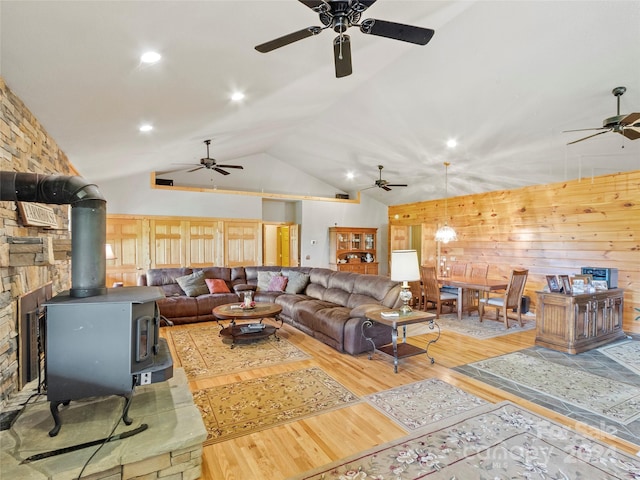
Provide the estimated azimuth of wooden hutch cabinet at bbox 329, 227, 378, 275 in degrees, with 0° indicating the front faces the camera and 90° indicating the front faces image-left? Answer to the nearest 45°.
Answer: approximately 0°

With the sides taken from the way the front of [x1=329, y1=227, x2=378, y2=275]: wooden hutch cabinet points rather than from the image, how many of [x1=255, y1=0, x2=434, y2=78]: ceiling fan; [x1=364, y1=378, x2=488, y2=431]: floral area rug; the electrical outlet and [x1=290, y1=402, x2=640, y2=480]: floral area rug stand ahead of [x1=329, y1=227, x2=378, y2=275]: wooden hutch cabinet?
4

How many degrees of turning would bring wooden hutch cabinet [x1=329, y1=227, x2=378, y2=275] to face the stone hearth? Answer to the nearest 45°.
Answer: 0° — it already faces it

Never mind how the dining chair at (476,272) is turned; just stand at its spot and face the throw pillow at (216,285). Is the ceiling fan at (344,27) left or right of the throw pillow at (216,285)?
left

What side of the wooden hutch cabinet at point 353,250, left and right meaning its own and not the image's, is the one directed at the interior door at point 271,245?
right

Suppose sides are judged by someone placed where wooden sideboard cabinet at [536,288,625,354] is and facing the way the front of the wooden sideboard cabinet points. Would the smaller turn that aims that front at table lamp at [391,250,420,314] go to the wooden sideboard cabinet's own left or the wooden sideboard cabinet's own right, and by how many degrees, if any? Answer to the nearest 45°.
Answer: approximately 90° to the wooden sideboard cabinet's own right

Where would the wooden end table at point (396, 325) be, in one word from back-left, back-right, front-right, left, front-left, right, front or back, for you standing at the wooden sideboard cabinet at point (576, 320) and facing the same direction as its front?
right

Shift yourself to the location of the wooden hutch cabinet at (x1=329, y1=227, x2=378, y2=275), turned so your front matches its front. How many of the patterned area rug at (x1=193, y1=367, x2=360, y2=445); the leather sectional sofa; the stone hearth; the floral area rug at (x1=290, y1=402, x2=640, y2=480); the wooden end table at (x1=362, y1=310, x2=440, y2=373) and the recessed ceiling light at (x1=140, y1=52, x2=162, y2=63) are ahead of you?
6

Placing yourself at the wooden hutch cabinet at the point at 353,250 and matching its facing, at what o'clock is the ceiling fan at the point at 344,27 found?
The ceiling fan is roughly at 12 o'clock from the wooden hutch cabinet.

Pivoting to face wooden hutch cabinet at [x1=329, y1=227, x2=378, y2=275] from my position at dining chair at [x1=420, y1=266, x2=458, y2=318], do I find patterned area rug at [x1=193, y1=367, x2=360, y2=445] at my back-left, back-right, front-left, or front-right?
back-left

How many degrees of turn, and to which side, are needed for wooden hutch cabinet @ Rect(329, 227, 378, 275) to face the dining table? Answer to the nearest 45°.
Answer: approximately 45° to its left
